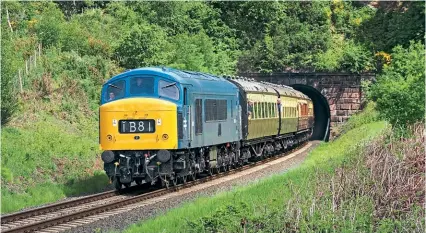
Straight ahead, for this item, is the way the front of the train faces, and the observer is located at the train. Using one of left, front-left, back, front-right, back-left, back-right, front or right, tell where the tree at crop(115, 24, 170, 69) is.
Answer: back-right

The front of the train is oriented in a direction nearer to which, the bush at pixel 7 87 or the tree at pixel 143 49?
the bush

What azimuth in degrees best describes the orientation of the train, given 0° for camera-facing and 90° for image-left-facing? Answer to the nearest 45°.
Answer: approximately 45°

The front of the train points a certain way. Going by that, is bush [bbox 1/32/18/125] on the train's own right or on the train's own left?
on the train's own right
